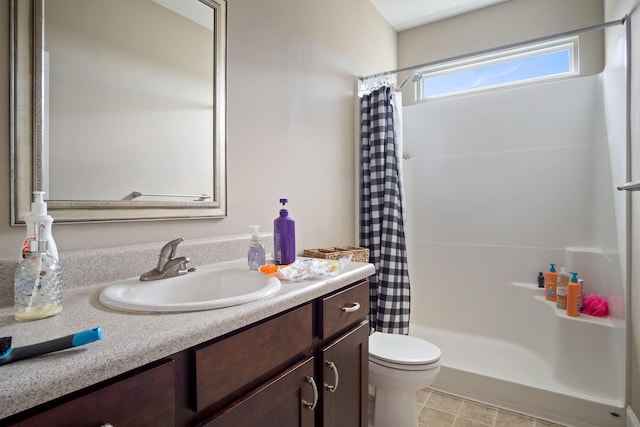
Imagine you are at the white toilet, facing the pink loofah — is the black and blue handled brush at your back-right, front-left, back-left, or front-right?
back-right

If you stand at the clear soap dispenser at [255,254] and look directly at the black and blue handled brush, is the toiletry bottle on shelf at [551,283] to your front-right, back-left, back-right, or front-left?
back-left

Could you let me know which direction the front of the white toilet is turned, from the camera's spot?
facing the viewer and to the right of the viewer

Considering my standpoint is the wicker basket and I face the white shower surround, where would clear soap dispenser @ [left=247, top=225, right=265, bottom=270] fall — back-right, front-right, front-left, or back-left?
back-right

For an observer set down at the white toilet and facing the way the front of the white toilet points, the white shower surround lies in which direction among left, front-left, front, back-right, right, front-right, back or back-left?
left

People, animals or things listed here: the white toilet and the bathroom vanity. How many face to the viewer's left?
0

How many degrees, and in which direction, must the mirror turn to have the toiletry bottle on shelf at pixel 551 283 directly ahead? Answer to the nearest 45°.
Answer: approximately 45° to its left

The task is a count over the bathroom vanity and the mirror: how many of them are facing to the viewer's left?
0

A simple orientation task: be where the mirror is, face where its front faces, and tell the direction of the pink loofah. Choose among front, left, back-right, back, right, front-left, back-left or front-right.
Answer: front-left

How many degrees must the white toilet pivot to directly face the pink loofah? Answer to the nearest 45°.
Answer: approximately 90° to its left

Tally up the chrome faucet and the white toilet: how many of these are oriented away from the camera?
0

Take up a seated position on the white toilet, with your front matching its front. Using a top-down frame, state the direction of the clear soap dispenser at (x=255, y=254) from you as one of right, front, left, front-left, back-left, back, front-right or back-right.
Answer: right

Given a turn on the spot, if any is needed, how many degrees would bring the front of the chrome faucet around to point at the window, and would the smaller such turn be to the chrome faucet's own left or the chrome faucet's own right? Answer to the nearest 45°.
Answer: approximately 45° to the chrome faucet's own left
